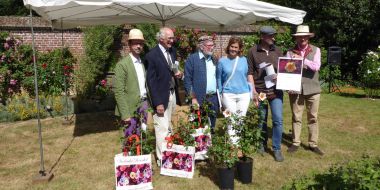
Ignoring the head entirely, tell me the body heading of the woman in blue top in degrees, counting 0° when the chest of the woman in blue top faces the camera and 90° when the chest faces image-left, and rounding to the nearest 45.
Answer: approximately 0°

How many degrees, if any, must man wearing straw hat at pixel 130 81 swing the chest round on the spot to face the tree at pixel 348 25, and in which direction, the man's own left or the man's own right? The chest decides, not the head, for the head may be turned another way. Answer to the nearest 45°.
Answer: approximately 90° to the man's own left

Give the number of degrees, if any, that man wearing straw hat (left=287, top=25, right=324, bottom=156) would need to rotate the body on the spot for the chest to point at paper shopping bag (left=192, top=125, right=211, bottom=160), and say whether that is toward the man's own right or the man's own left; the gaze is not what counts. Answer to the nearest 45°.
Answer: approximately 45° to the man's own right

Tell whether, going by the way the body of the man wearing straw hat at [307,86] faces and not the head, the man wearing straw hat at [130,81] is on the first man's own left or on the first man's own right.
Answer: on the first man's own right

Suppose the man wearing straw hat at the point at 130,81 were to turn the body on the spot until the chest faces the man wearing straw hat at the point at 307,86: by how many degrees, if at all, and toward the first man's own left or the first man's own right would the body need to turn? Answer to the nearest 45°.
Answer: approximately 45° to the first man's own left

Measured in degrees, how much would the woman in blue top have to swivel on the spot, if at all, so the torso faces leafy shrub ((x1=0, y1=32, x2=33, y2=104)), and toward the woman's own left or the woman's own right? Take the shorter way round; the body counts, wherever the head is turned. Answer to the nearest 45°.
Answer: approximately 135° to the woman's own right

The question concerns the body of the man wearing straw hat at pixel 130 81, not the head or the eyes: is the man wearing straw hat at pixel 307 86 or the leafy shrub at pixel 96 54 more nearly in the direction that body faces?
the man wearing straw hat

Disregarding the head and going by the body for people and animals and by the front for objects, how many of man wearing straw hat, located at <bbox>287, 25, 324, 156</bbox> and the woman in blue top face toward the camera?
2

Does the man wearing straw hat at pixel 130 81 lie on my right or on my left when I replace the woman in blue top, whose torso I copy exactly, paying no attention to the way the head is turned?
on my right
